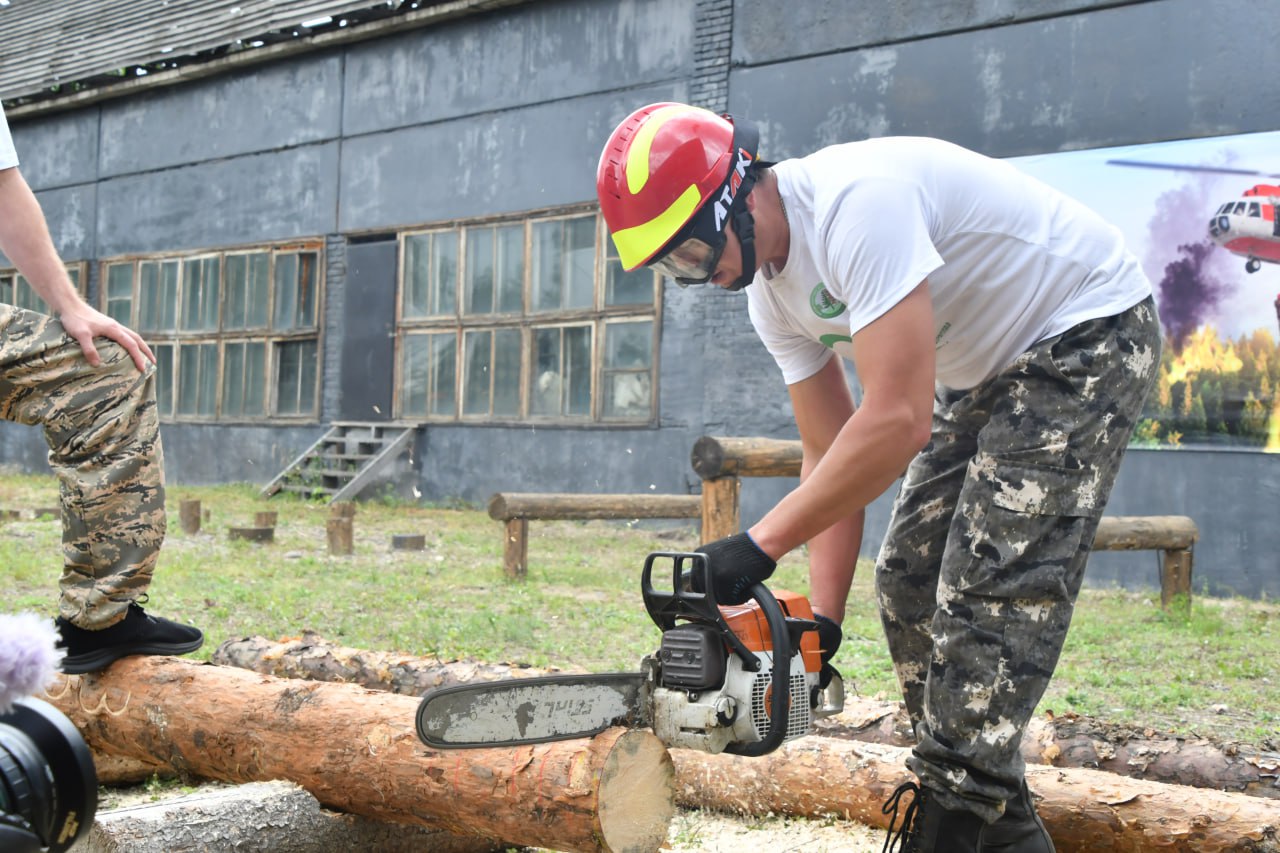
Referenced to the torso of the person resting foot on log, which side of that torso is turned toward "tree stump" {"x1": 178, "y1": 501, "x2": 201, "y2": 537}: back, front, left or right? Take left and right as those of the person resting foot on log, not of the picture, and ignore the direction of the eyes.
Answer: left

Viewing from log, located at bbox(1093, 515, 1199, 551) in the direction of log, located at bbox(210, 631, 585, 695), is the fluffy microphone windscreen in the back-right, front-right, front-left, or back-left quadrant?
front-left

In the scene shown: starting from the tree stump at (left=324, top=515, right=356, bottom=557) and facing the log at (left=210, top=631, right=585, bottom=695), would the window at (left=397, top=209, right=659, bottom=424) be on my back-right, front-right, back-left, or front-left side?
back-left

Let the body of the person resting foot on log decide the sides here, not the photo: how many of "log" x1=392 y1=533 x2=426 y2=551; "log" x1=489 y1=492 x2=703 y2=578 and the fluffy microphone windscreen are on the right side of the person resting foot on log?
1

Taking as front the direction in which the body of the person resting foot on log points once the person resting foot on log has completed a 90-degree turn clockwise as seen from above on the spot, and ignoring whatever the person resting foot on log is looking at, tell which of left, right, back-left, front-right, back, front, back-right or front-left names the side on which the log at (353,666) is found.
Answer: back-left

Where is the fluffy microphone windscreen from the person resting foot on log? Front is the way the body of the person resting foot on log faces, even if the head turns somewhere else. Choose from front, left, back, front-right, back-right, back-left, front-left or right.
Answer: right

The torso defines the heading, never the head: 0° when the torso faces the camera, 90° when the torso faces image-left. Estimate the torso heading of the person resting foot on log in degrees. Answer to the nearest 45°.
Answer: approximately 270°

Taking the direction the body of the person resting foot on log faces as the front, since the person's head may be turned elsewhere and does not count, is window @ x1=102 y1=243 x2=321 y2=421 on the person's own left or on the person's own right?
on the person's own left

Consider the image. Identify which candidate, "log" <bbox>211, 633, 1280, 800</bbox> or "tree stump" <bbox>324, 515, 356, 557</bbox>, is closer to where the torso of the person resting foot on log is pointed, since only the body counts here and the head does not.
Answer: the log

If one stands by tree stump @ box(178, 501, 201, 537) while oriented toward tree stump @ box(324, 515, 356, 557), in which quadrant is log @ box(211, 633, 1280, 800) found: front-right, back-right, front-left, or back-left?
front-right

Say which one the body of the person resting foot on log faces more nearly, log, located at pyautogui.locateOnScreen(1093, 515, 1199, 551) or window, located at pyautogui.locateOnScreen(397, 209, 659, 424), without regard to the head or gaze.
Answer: the log

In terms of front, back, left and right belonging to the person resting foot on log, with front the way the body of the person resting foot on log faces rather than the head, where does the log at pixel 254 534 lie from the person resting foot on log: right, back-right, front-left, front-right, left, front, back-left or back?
left
